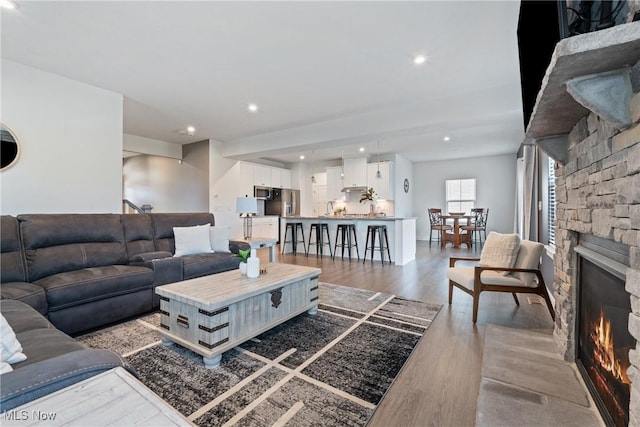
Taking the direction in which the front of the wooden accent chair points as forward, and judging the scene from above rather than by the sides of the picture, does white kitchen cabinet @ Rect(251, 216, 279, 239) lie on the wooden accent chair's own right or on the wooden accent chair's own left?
on the wooden accent chair's own right

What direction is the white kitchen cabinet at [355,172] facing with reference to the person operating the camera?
facing the viewer

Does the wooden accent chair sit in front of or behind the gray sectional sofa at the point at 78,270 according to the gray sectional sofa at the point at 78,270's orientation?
in front

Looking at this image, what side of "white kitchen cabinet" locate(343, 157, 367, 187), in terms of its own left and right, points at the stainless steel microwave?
right

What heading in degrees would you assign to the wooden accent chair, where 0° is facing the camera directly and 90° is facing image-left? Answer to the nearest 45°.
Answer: approximately 45°

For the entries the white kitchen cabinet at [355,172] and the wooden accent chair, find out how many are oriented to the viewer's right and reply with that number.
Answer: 0

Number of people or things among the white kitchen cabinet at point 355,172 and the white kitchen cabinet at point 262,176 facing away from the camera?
0

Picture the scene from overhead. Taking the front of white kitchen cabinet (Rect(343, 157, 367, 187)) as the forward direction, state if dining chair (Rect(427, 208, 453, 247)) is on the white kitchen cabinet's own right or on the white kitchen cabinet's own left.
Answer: on the white kitchen cabinet's own left

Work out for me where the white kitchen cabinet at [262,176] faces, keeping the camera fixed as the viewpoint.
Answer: facing the viewer and to the right of the viewer

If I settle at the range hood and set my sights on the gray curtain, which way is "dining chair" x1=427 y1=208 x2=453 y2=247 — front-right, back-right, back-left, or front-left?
front-left

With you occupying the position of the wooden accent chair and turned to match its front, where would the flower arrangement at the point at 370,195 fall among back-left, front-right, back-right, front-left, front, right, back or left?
right

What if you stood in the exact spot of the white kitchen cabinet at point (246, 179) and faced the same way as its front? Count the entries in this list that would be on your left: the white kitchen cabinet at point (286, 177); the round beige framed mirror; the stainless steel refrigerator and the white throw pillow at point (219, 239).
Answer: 2

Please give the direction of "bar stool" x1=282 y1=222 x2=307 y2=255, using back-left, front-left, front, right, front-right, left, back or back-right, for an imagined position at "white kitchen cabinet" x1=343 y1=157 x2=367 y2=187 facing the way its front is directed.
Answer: front-right

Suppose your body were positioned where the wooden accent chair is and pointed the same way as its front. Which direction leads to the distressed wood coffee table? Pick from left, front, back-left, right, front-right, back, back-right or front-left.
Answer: front

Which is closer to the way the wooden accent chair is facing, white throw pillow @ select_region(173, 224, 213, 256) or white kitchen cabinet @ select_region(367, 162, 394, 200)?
the white throw pillow

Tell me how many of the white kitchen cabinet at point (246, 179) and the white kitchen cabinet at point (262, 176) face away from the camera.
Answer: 0

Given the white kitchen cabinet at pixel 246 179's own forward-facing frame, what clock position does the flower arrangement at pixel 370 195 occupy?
The flower arrangement is roughly at 11 o'clock from the white kitchen cabinet.
